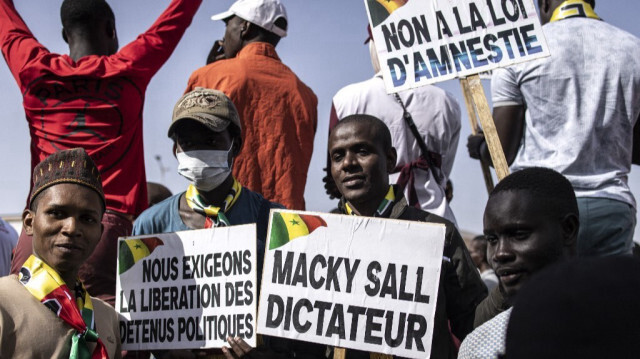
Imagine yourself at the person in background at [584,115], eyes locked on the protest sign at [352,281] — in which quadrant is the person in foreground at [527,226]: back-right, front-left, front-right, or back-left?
front-left

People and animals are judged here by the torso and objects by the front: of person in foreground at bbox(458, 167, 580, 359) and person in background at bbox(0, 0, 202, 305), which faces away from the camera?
person in background at bbox(0, 0, 202, 305)

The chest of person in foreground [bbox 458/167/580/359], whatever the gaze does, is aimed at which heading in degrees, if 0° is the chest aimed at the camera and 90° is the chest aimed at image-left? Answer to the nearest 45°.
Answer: approximately 45°

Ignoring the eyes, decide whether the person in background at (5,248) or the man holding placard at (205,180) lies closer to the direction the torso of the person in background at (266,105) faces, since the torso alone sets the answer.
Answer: the person in background

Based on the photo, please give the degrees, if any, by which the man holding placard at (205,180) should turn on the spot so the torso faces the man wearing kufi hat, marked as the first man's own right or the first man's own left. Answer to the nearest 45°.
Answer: approximately 45° to the first man's own right

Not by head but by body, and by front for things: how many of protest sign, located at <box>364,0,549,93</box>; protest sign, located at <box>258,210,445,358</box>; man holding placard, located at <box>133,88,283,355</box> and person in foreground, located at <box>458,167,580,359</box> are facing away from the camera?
0

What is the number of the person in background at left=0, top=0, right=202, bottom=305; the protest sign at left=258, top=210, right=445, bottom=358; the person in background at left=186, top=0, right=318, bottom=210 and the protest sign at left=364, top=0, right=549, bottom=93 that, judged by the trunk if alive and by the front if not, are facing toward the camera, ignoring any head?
2

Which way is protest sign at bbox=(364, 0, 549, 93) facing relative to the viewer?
toward the camera

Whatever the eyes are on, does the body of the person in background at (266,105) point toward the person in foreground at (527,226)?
no

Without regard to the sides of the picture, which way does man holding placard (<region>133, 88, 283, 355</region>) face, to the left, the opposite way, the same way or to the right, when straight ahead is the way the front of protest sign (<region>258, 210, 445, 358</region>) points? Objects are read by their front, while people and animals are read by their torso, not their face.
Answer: the same way

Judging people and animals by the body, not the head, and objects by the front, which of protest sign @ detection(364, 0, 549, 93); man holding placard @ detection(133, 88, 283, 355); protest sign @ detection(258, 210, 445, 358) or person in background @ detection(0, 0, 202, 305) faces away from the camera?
the person in background

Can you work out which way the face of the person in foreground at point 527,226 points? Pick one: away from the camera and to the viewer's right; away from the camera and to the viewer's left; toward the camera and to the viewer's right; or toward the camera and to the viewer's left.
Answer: toward the camera and to the viewer's left

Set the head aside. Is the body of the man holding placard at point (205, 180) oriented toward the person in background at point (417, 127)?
no

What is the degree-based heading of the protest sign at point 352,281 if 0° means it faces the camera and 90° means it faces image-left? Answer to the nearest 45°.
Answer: approximately 0°

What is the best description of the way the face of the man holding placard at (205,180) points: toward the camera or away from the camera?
toward the camera

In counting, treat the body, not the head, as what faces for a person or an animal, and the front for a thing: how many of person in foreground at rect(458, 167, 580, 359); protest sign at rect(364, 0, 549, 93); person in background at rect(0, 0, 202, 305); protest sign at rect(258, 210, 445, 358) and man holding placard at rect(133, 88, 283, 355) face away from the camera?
1

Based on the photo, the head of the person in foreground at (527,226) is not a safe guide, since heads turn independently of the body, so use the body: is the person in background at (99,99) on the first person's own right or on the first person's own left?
on the first person's own right

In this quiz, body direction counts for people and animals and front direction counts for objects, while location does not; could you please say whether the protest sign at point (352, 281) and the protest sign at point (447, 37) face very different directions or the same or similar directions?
same or similar directions

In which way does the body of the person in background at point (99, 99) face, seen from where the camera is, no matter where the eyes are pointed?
away from the camera

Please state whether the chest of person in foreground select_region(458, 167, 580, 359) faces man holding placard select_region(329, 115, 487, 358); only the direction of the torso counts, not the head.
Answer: no

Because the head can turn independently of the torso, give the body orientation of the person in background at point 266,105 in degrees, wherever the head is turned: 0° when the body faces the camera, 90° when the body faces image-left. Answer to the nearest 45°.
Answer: approximately 135°

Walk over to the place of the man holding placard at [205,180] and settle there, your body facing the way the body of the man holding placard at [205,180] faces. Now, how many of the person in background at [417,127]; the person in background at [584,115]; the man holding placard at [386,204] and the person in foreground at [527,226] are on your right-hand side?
0
